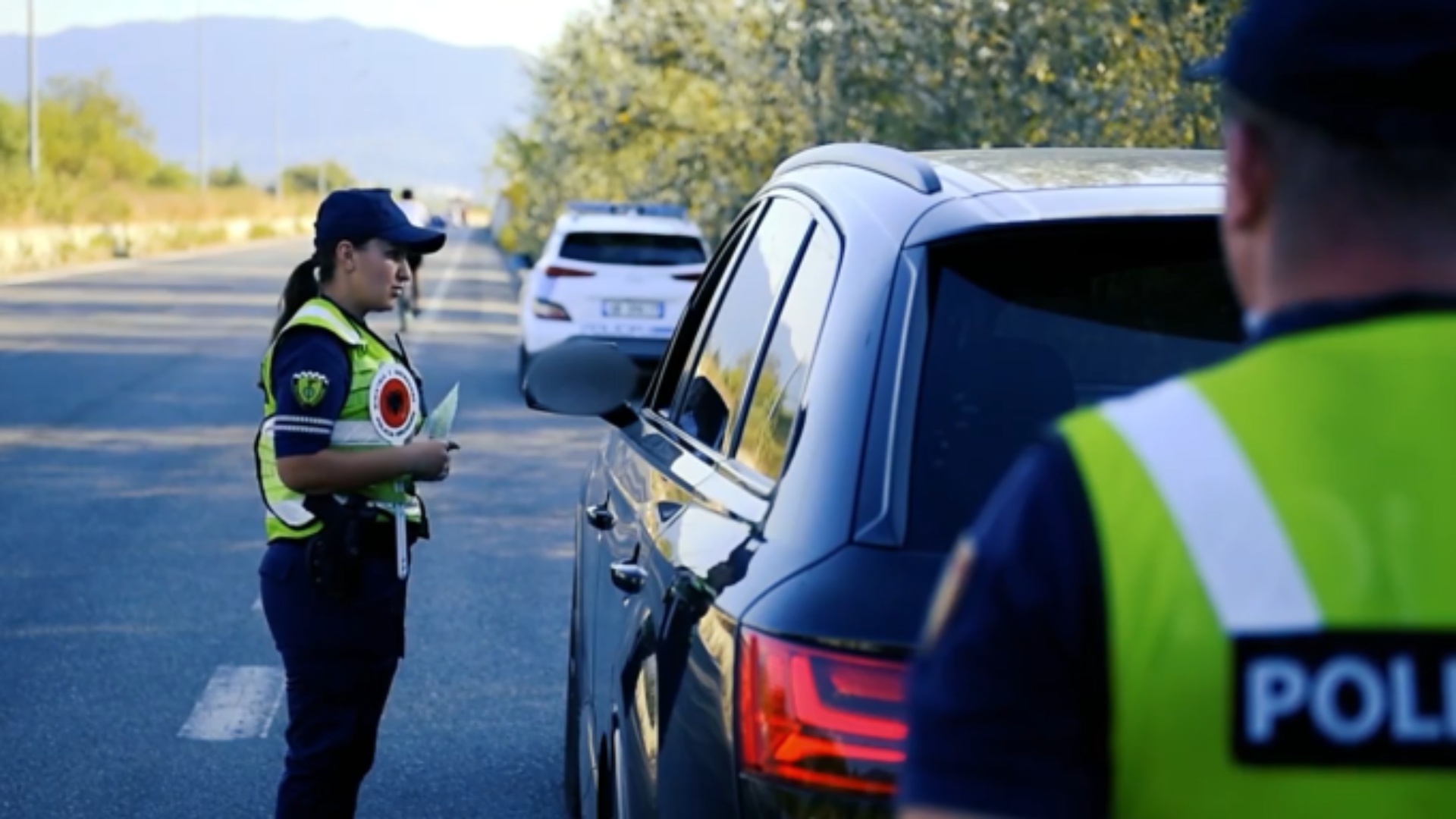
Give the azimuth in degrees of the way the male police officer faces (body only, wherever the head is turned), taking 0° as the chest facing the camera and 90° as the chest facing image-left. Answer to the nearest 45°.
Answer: approximately 180°

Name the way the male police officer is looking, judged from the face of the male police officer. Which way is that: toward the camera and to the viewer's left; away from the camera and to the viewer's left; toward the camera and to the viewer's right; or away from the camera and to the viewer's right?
away from the camera and to the viewer's left

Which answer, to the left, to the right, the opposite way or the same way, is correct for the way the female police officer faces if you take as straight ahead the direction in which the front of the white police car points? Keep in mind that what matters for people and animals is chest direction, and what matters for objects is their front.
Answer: to the right

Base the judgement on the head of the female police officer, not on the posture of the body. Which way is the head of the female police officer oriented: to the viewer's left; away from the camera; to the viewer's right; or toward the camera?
to the viewer's right

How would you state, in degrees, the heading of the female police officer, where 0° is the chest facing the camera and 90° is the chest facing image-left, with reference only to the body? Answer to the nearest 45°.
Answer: approximately 270°

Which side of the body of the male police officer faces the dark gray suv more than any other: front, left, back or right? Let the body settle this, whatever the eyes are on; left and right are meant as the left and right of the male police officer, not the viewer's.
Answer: front

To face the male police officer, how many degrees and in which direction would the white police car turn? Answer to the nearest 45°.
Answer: approximately 180°

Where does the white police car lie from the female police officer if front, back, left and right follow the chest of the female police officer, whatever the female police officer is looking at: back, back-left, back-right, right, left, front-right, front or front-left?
left

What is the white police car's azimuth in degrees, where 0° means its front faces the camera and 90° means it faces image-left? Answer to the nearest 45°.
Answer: approximately 180°

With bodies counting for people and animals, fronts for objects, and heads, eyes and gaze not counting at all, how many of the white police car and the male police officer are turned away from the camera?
2
